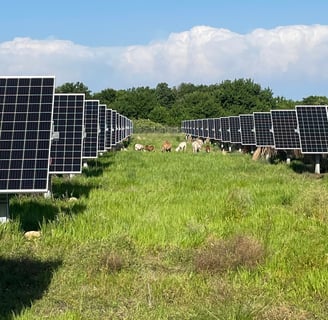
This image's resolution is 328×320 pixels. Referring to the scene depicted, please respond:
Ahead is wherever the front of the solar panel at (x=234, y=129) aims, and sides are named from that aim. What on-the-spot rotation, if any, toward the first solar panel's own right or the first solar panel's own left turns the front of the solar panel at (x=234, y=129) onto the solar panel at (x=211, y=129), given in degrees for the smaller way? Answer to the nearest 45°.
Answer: approximately 180°

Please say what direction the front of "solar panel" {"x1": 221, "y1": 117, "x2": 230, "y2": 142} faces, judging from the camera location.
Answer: facing the viewer

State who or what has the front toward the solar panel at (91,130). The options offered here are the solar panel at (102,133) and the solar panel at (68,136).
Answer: the solar panel at (102,133)

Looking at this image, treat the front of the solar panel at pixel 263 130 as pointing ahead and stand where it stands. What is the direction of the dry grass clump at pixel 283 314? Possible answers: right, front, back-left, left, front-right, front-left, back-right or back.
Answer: front

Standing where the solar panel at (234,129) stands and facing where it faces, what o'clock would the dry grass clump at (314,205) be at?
The dry grass clump is roughly at 12 o'clock from the solar panel.

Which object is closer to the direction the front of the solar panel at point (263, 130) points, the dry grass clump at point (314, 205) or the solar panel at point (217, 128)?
the dry grass clump

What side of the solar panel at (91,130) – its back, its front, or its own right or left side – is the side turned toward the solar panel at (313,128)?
left

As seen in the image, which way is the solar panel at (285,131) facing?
toward the camera

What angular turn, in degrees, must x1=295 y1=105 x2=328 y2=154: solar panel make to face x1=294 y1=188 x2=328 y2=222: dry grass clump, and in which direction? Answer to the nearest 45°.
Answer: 0° — it already faces it

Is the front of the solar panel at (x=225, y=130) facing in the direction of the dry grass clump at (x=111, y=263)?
yes

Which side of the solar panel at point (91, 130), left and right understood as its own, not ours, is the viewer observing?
front

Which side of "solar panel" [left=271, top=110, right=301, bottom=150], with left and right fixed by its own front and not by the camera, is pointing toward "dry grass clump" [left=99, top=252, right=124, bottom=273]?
front

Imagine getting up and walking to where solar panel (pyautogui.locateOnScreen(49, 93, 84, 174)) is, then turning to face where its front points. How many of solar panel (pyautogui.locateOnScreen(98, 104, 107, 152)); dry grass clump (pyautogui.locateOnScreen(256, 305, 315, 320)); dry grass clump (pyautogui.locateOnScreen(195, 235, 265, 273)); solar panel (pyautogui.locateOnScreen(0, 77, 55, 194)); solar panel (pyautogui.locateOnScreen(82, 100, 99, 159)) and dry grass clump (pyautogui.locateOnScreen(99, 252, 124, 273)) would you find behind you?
2

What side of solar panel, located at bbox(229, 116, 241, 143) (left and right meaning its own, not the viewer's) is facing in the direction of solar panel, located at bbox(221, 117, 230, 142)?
back

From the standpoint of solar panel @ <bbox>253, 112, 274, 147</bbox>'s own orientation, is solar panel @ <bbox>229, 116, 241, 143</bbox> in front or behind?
behind
